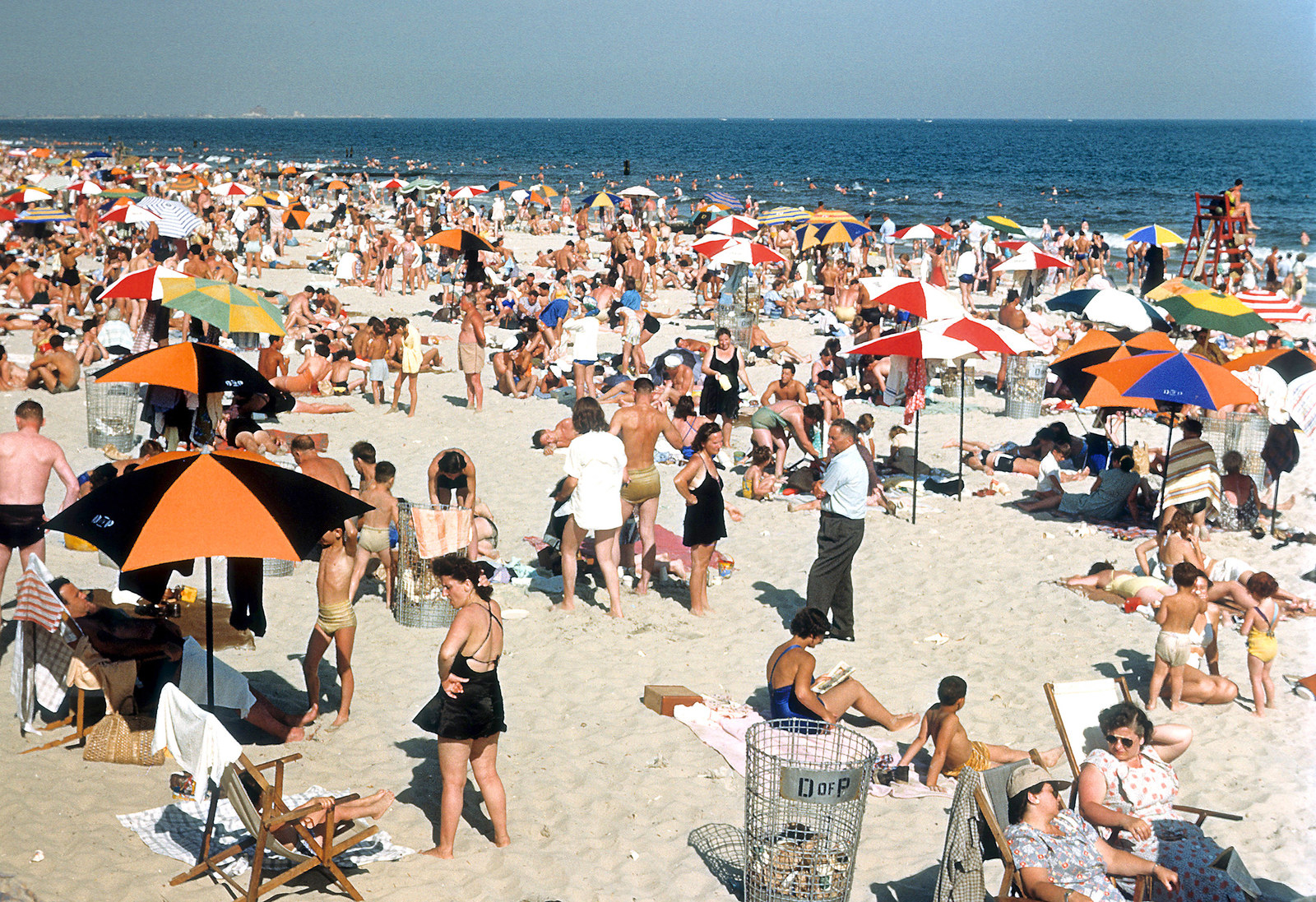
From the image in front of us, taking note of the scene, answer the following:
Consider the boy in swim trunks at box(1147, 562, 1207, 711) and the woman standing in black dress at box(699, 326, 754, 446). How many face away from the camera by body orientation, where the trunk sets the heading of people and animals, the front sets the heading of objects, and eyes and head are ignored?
1

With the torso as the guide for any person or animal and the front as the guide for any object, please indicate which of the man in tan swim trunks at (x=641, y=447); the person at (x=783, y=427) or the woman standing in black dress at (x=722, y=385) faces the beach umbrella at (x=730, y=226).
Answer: the man in tan swim trunks

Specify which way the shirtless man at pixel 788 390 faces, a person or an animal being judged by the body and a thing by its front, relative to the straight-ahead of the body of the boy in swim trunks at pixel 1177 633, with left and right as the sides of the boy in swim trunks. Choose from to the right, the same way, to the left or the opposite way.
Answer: the opposite way

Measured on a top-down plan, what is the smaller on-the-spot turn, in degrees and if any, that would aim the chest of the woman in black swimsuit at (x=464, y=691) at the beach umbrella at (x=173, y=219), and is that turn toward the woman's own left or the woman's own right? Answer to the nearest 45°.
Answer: approximately 45° to the woman's own right

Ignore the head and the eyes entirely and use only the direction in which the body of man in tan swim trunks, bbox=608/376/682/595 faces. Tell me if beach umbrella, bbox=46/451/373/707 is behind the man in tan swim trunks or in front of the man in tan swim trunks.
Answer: behind

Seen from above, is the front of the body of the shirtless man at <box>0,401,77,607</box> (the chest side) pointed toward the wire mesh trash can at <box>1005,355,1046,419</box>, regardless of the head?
no

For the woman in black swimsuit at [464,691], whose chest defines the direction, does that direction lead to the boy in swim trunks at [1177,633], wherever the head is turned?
no

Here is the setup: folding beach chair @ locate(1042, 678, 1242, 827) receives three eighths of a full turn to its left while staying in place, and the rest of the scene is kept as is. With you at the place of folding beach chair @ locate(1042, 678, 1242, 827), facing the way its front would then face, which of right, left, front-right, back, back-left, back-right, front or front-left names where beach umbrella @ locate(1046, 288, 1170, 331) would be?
front

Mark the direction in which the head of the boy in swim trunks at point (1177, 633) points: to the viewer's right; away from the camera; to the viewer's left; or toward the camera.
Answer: away from the camera

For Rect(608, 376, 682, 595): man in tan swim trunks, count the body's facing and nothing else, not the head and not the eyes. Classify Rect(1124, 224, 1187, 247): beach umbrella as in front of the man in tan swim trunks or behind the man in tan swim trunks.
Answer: in front

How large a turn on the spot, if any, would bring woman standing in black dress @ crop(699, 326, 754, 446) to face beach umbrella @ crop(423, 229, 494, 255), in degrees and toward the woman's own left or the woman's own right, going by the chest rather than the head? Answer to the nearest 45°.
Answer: approximately 135° to the woman's own right

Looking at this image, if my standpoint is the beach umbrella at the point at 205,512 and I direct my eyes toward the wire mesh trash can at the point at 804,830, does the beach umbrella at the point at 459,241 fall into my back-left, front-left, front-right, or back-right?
back-left

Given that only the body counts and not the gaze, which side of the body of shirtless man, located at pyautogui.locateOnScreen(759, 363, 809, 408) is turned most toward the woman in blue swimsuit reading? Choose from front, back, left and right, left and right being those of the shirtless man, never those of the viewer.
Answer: front

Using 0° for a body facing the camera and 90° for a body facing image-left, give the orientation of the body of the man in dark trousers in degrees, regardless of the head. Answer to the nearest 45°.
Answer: approximately 90°
